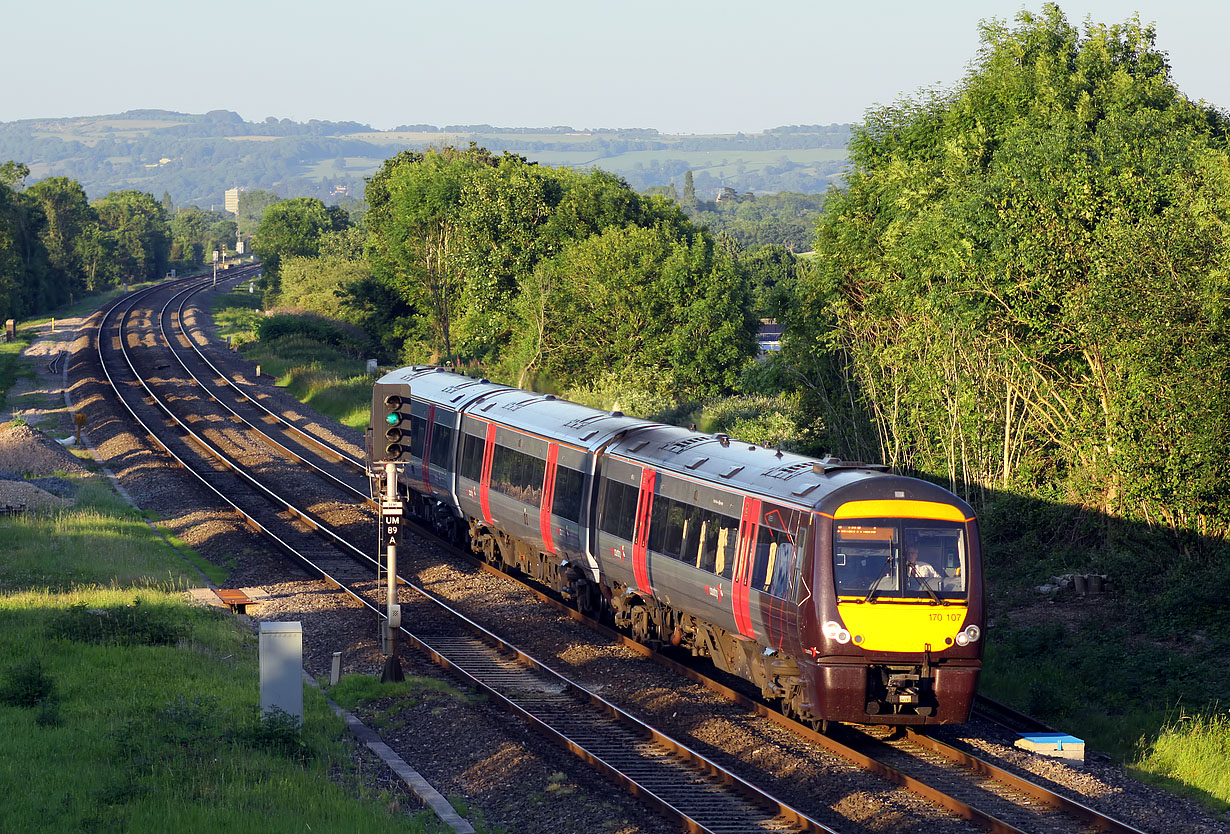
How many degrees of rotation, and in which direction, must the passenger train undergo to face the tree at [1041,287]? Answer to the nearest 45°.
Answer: approximately 90° to its left

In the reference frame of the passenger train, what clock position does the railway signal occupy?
The railway signal is roughly at 5 o'clock from the passenger train.

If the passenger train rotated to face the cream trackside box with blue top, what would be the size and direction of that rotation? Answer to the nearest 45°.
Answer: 0° — it already faces it

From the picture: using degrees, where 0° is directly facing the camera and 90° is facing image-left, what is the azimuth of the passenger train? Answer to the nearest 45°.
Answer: approximately 315°

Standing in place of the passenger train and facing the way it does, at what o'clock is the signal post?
The signal post is roughly at 5 o'clock from the passenger train.

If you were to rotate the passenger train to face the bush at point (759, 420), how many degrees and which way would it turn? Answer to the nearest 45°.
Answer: approximately 135° to its left

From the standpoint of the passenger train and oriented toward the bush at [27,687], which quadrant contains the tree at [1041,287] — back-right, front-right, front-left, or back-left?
back-right

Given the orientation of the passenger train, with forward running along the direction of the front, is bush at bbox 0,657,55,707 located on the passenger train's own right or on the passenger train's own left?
on the passenger train's own right
